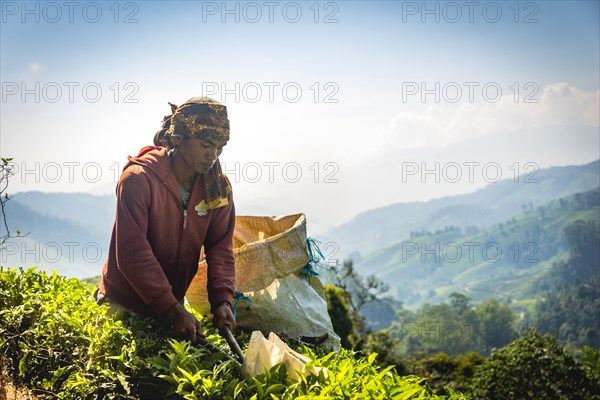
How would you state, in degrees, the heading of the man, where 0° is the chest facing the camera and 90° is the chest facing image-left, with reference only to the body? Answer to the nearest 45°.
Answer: approximately 315°

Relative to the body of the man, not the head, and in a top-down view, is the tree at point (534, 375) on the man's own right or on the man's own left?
on the man's own left
